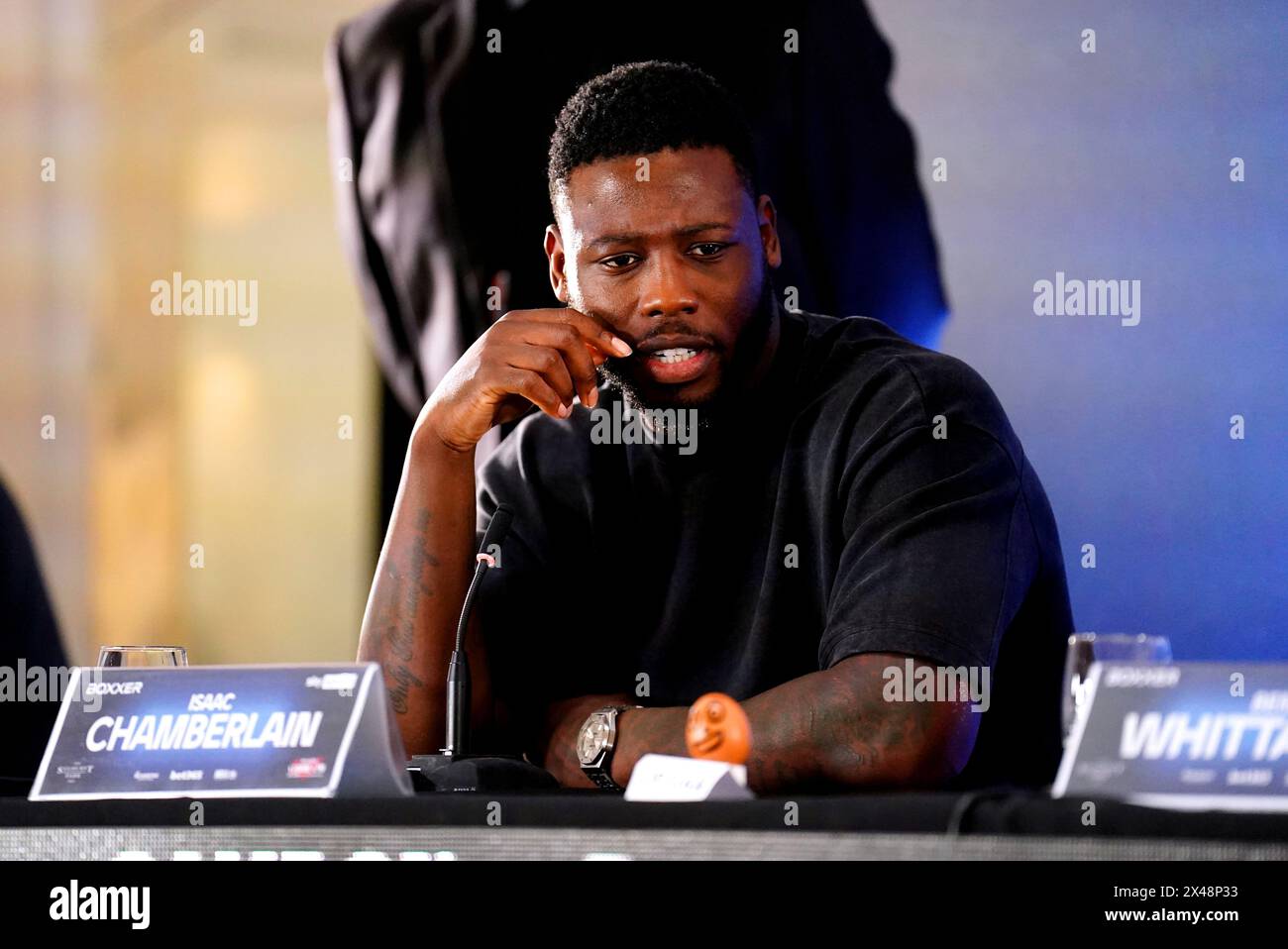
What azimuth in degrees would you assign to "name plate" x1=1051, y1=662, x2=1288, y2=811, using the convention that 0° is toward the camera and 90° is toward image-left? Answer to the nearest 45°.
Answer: approximately 0°

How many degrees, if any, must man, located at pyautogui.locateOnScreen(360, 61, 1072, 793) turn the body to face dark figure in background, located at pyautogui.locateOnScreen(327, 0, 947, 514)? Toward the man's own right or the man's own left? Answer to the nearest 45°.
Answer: approximately 135° to the man's own right

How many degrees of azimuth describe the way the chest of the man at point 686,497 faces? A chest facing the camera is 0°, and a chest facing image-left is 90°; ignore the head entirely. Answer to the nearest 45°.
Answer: approximately 45°
